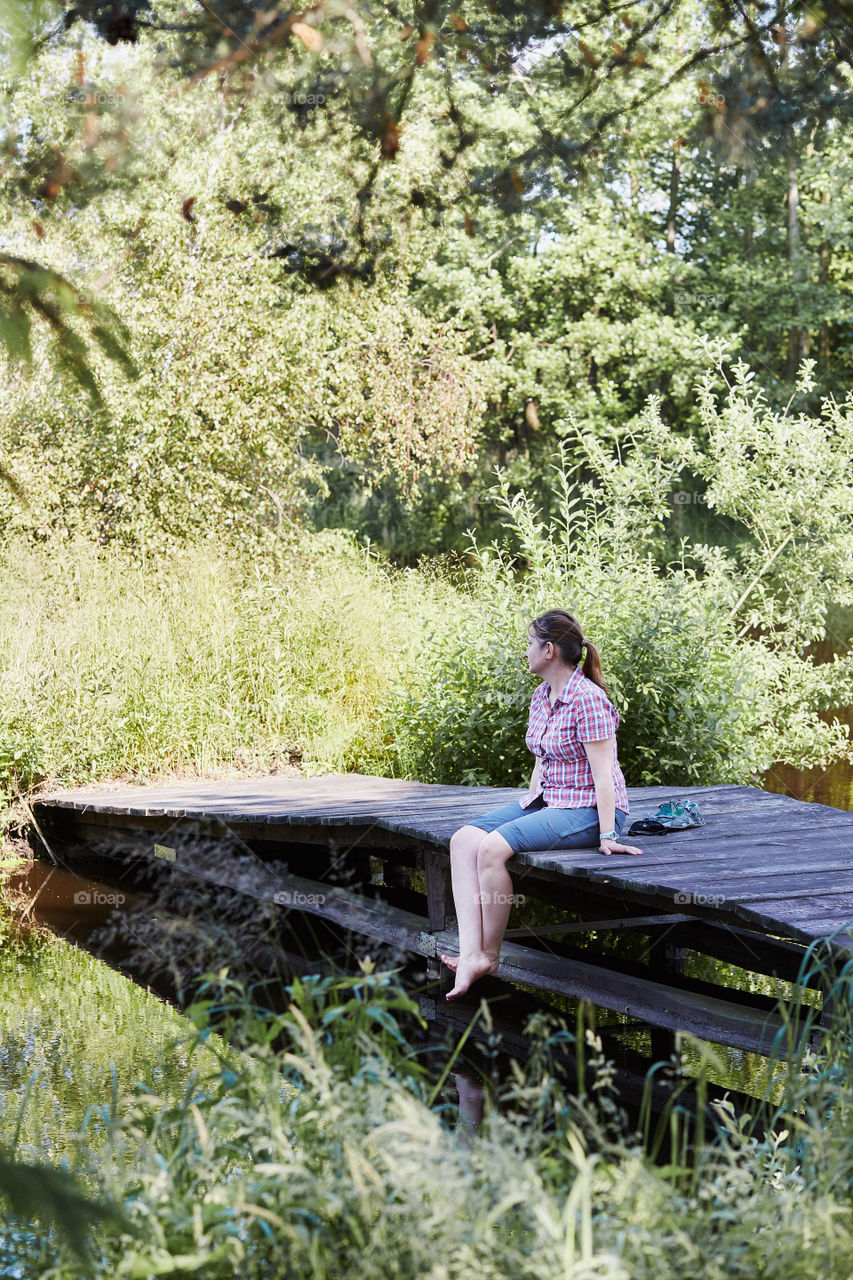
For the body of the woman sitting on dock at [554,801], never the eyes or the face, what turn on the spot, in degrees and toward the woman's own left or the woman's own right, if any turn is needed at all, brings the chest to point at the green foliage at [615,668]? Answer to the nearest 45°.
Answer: approximately 135° to the woman's own right

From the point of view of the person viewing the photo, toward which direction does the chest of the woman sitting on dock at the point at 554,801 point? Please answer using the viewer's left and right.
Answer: facing the viewer and to the left of the viewer

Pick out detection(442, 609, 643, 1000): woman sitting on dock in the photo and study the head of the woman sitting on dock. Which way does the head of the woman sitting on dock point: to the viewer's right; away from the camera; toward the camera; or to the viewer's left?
to the viewer's left
